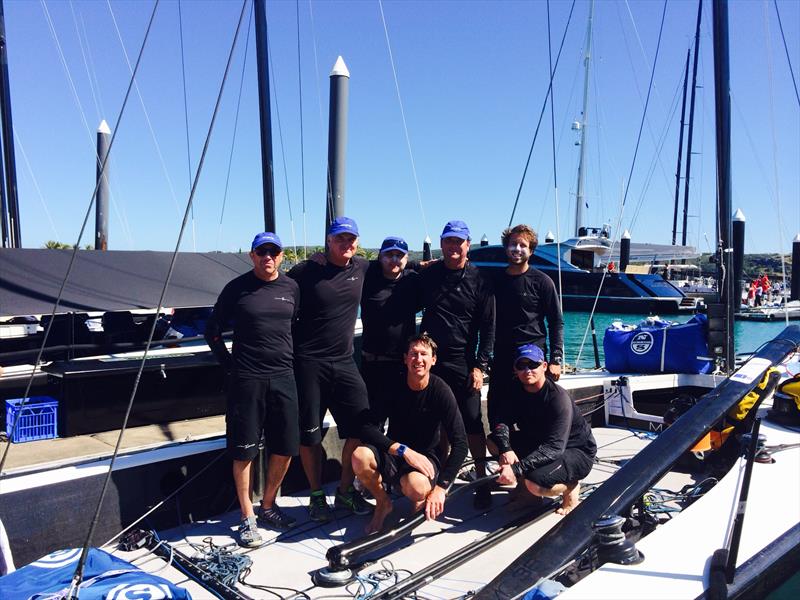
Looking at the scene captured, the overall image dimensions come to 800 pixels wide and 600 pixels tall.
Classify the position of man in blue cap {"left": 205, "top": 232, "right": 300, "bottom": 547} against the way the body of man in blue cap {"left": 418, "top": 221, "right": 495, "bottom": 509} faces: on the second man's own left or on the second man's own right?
on the second man's own right

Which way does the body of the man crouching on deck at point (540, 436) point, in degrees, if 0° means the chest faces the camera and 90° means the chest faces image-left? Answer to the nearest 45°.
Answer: approximately 45°

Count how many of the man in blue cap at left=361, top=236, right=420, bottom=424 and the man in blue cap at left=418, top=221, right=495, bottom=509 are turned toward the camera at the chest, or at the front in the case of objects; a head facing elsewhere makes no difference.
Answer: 2

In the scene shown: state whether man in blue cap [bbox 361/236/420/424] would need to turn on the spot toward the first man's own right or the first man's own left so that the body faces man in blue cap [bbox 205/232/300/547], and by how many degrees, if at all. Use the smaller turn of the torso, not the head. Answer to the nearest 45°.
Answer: approximately 45° to the first man's own right

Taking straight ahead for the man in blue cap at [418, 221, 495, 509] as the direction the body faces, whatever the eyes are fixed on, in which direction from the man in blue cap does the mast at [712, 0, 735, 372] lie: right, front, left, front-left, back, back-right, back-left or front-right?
back-left
